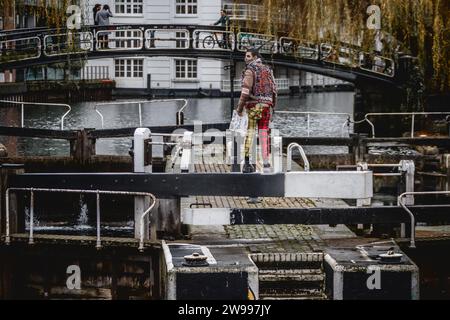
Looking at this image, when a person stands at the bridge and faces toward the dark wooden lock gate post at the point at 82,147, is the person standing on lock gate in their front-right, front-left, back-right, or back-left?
front-left

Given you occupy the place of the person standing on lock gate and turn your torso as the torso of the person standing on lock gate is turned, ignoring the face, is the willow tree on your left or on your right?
on your right

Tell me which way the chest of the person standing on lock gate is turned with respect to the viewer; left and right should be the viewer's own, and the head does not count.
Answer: facing away from the viewer and to the left of the viewer

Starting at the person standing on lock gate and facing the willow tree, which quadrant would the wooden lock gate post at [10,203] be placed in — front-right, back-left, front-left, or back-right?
back-left

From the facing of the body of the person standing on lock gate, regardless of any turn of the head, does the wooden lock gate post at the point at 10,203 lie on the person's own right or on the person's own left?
on the person's own left

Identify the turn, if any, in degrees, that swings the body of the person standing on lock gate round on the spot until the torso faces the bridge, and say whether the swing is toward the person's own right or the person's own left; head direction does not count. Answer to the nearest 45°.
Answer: approximately 45° to the person's own right
